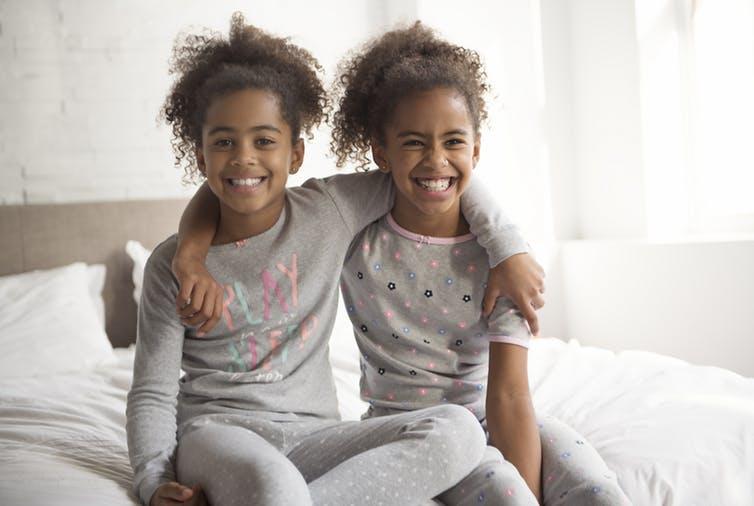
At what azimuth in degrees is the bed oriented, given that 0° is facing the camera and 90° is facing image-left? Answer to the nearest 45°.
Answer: approximately 315°
